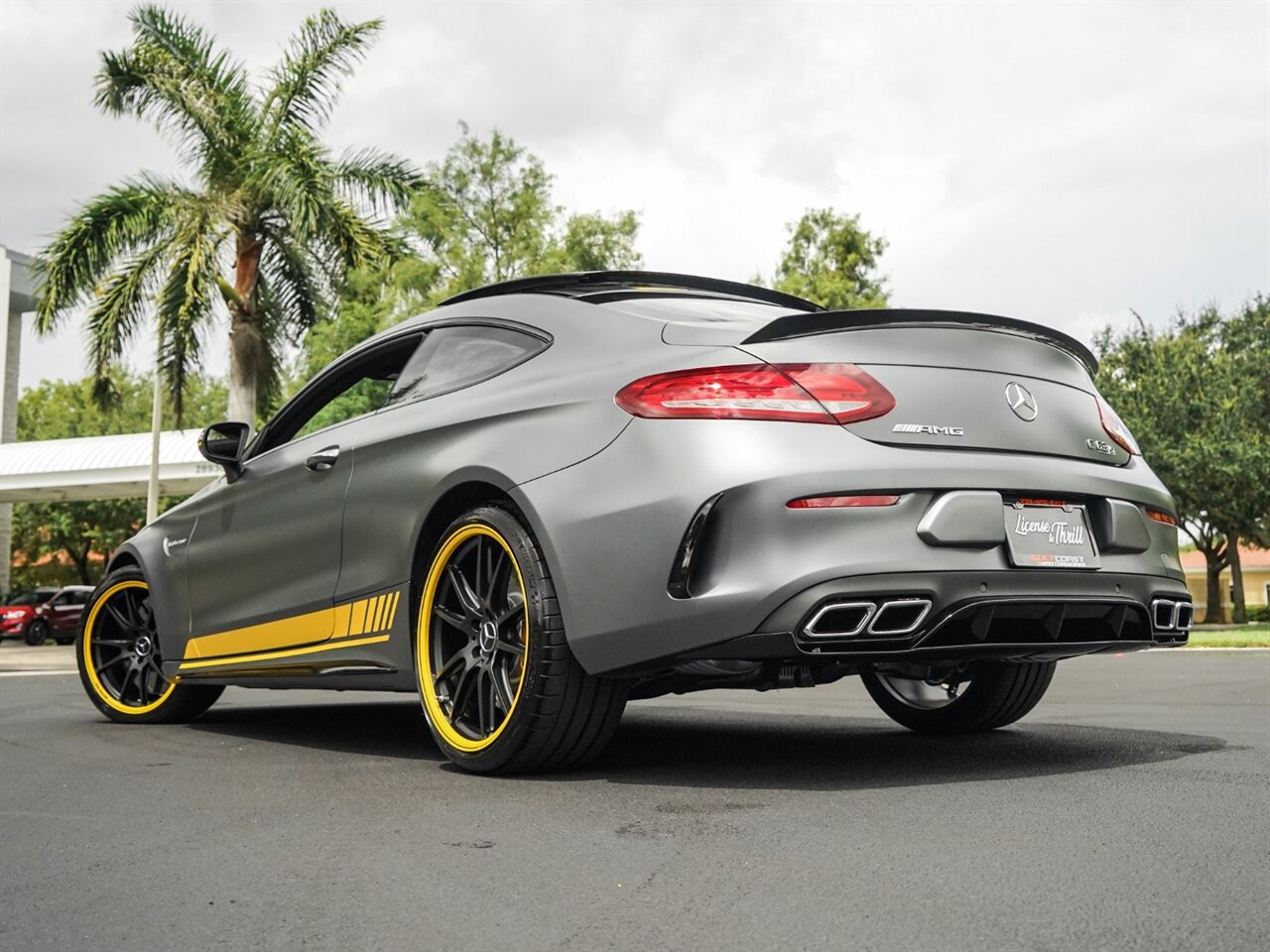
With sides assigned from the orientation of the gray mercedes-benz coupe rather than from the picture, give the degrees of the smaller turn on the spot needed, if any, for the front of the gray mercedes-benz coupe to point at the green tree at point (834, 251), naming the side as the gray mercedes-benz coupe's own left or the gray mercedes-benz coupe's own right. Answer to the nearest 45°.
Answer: approximately 45° to the gray mercedes-benz coupe's own right

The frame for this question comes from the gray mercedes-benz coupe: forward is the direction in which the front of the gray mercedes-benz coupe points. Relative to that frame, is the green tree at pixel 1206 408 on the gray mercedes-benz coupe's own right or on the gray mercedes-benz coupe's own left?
on the gray mercedes-benz coupe's own right

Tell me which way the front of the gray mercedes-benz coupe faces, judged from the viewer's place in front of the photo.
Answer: facing away from the viewer and to the left of the viewer
